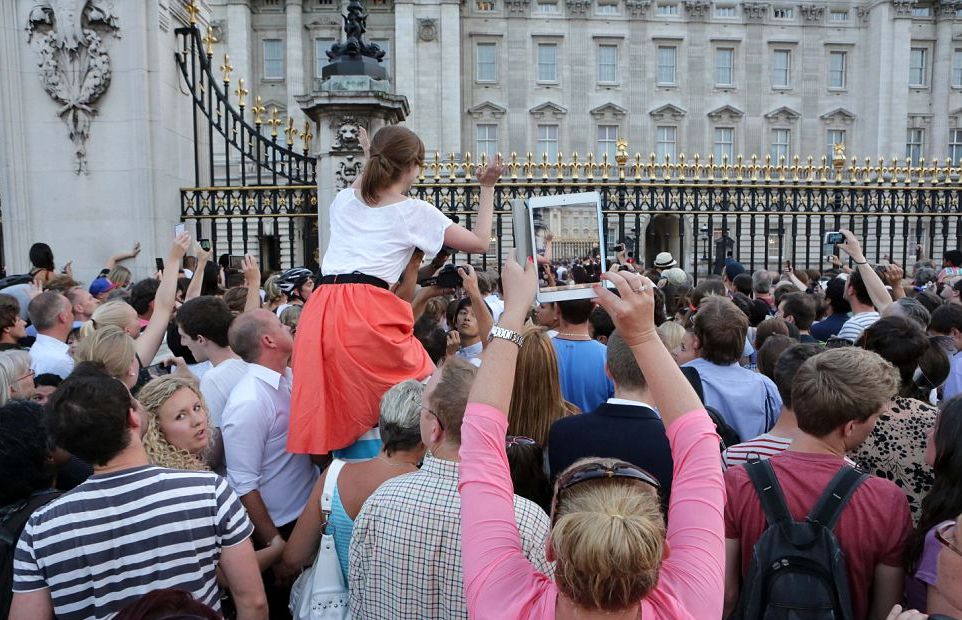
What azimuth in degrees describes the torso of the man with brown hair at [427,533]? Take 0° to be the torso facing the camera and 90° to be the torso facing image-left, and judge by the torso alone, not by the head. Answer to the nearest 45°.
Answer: approximately 180°

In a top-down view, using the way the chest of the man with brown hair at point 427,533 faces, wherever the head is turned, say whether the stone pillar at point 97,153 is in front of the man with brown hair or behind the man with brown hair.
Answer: in front

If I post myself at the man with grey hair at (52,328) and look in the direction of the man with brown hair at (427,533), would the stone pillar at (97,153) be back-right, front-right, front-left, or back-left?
back-left

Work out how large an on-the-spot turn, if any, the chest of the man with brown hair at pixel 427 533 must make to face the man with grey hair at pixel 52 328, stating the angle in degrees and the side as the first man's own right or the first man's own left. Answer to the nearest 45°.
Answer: approximately 45° to the first man's own left

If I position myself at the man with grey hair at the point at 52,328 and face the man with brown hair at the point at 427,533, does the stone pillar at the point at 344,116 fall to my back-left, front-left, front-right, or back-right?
back-left

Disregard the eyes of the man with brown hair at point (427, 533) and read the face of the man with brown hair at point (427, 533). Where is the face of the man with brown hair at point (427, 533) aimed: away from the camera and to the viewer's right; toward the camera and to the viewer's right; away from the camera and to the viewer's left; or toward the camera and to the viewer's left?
away from the camera and to the viewer's left

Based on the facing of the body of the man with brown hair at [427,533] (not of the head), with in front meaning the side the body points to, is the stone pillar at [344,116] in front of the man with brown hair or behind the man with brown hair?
in front
